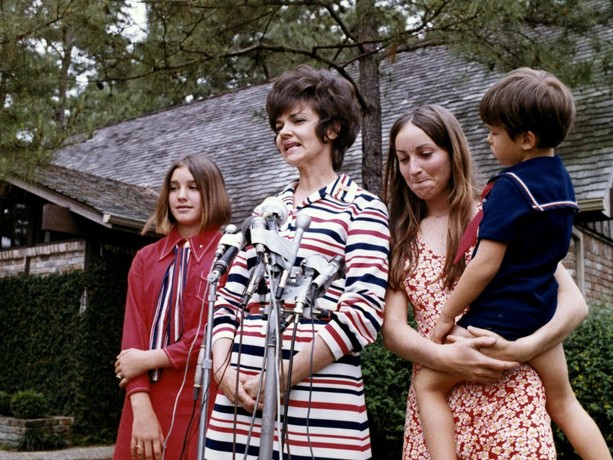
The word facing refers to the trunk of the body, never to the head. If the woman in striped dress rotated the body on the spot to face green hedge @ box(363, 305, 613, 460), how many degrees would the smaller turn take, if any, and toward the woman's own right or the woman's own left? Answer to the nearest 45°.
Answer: approximately 180°

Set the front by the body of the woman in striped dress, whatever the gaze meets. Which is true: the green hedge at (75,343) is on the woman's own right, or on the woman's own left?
on the woman's own right

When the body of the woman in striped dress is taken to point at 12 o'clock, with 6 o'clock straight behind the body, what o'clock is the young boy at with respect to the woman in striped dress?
The young boy is roughly at 8 o'clock from the woman in striped dress.

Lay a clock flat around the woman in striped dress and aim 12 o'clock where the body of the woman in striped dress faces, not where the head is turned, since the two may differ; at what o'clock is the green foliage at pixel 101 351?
The green foliage is roughly at 4 o'clock from the woman in striped dress.

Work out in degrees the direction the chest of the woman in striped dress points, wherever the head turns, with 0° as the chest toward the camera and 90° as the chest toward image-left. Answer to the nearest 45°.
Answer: approximately 45°

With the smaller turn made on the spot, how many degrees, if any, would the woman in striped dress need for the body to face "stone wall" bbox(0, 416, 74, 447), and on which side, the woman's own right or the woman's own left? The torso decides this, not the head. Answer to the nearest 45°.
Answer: approximately 90° to the woman's own right

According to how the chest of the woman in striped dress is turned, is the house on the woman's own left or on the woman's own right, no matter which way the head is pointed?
on the woman's own right
